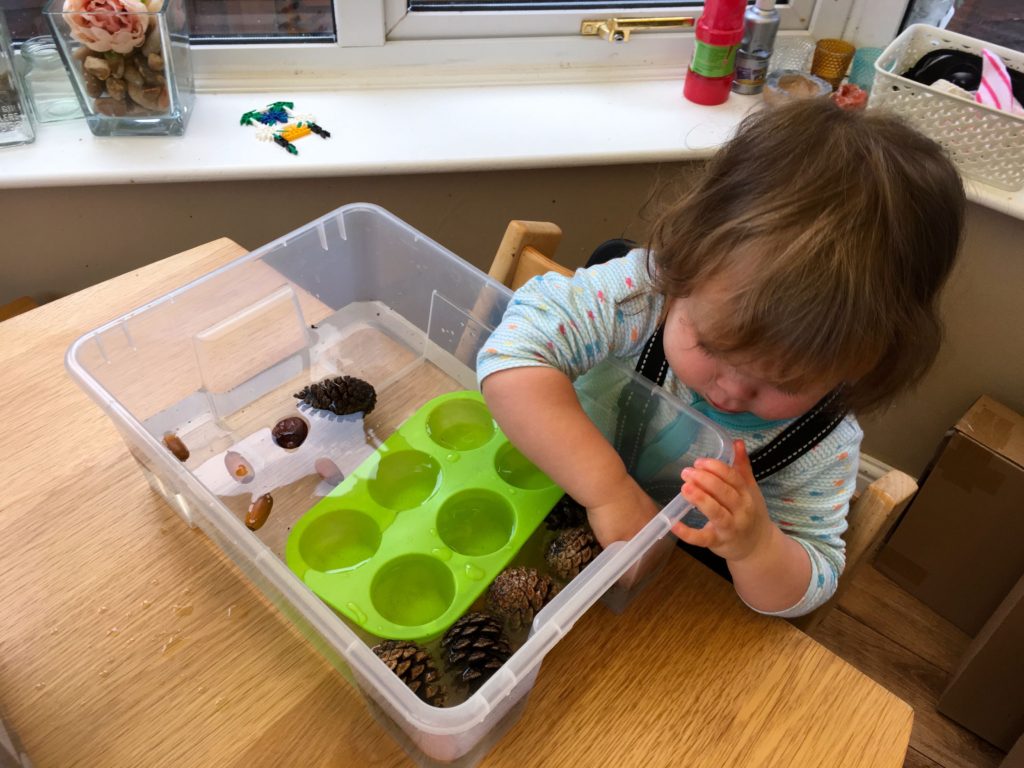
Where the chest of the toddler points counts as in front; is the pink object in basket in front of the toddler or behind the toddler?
behind

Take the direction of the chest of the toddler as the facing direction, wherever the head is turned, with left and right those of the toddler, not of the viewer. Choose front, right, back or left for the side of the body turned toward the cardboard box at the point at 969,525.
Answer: back

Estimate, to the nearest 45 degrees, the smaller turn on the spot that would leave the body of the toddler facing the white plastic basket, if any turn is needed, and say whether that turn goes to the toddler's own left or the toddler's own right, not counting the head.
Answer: approximately 135° to the toddler's own right

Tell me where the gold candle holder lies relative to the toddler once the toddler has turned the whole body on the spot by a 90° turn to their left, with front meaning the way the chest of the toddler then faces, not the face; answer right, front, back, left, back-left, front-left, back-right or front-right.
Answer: back-left

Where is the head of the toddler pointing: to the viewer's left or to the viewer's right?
to the viewer's left

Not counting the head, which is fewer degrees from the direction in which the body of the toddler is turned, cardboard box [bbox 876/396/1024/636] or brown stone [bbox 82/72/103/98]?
the brown stone

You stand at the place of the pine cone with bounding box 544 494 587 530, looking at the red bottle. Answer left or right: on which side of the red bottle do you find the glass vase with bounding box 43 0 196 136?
left

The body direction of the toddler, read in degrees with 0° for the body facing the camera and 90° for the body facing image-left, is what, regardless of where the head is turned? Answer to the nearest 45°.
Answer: approximately 45°

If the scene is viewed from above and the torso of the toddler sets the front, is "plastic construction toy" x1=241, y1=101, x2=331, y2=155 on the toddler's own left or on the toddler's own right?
on the toddler's own right
